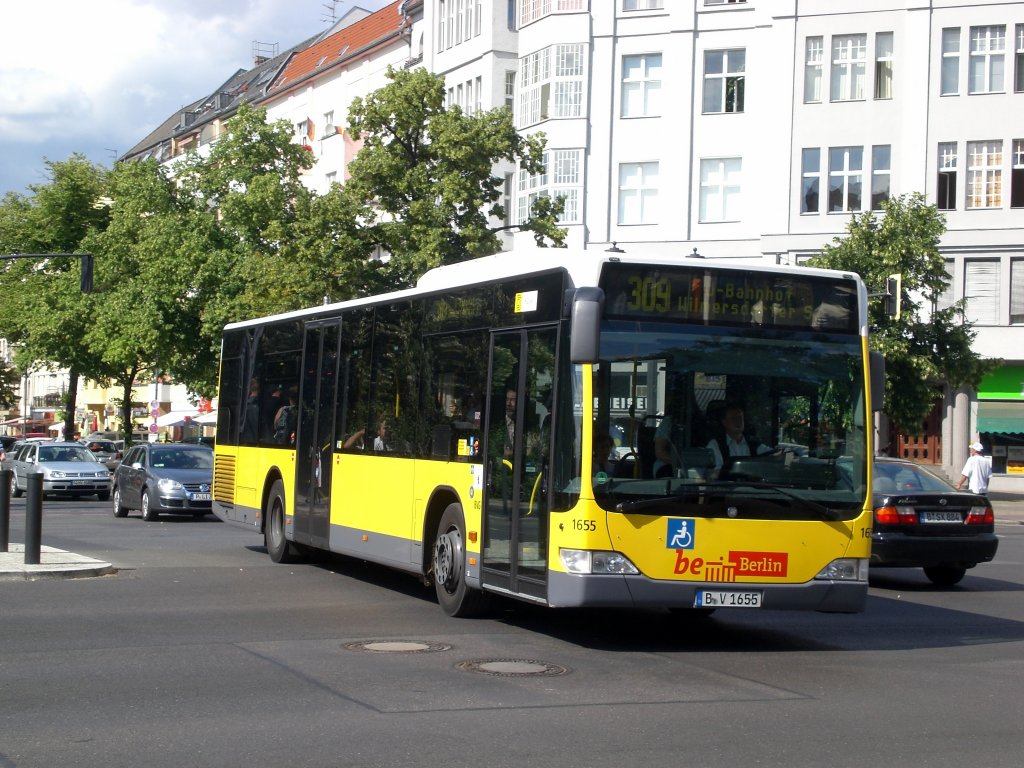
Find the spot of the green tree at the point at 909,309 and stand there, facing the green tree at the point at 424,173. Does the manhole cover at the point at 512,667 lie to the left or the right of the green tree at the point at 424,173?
left

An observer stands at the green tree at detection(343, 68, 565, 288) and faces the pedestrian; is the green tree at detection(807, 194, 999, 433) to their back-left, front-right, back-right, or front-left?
front-left

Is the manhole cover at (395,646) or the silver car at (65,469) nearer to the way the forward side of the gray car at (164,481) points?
the manhole cover

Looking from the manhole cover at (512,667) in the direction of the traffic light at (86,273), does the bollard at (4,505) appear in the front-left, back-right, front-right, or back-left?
front-left

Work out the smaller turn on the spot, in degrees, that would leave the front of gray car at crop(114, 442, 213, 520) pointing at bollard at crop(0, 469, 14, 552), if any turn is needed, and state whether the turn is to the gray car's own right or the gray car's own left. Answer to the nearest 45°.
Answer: approximately 45° to the gray car's own right

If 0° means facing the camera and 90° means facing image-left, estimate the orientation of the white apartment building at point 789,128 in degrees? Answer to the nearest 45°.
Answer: approximately 0°

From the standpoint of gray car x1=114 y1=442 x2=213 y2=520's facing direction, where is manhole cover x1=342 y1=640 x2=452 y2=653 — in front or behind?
in front

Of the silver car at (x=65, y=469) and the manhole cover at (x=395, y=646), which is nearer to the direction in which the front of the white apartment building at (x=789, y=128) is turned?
the manhole cover

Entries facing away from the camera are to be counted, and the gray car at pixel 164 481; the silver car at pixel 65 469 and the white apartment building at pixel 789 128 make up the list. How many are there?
0

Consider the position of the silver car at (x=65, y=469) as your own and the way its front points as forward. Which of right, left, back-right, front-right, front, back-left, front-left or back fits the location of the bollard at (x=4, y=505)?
front-right

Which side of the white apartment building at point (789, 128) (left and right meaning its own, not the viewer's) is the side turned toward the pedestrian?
front

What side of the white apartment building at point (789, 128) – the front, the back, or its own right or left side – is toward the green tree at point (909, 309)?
front

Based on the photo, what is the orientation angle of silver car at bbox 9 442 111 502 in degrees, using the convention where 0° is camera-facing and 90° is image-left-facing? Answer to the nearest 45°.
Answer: approximately 315°
